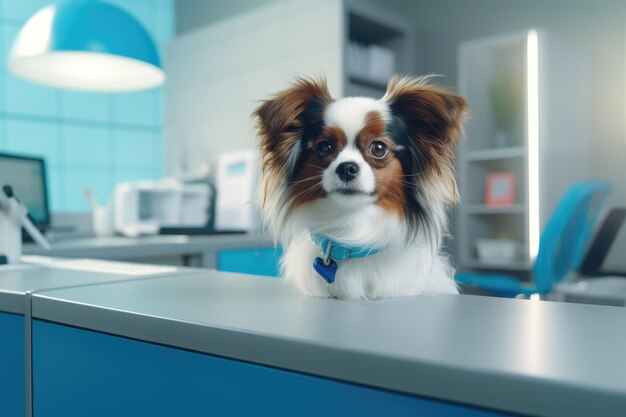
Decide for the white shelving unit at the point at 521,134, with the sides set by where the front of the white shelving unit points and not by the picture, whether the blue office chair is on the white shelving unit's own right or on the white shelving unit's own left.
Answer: on the white shelving unit's own left

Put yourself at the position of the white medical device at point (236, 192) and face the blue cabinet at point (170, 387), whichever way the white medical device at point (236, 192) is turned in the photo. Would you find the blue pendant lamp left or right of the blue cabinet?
right

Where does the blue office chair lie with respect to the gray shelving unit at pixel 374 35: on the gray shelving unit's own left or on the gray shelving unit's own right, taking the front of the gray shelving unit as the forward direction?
on the gray shelving unit's own left

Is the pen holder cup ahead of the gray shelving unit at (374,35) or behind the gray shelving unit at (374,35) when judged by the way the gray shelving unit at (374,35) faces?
ahead

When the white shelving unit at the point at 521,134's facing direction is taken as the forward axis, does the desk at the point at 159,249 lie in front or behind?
in front

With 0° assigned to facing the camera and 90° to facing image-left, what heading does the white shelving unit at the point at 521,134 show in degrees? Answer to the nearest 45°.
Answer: approximately 45°

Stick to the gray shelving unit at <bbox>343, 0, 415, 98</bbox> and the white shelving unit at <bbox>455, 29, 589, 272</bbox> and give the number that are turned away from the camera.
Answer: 0

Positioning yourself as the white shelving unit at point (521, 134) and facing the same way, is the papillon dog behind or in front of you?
in front
